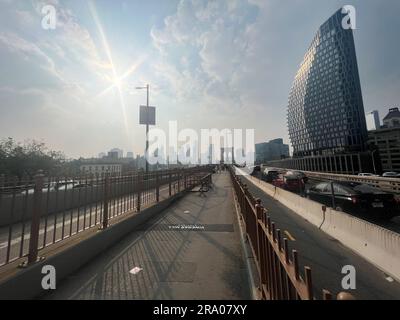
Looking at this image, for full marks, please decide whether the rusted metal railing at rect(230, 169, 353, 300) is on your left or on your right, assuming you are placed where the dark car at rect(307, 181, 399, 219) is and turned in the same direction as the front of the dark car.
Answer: on your left

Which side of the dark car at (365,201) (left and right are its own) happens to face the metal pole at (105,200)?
left

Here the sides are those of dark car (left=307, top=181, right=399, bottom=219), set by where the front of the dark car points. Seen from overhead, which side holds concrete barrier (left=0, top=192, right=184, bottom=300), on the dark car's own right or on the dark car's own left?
on the dark car's own left

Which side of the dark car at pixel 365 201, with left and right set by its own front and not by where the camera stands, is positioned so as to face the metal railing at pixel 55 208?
left

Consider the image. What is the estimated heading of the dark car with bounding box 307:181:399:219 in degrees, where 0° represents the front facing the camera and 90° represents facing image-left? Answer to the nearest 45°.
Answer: approximately 135°

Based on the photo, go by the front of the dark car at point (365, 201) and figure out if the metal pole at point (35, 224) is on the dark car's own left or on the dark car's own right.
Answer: on the dark car's own left
